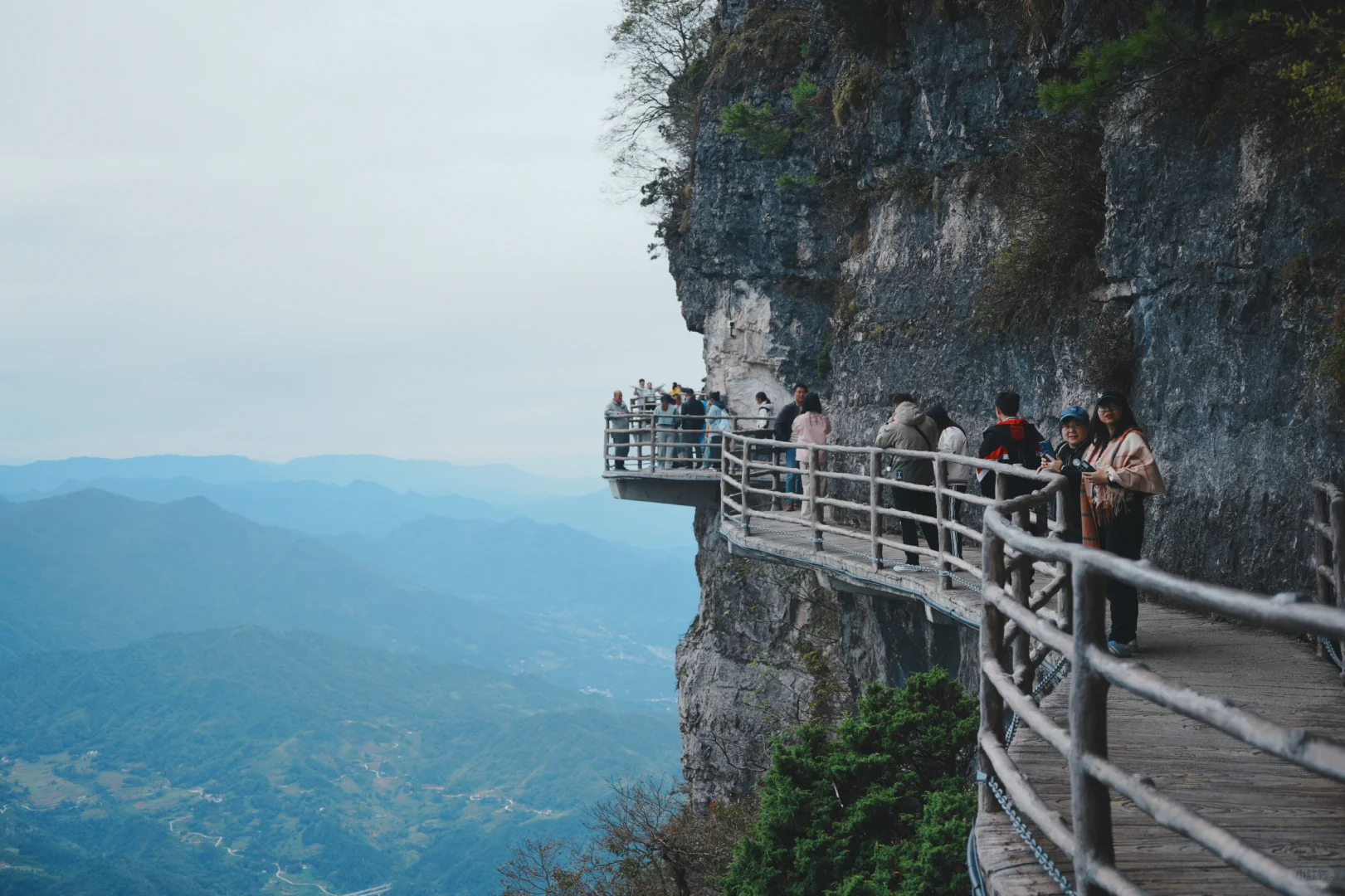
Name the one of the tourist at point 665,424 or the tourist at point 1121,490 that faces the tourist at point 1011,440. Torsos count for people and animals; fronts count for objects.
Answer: the tourist at point 665,424

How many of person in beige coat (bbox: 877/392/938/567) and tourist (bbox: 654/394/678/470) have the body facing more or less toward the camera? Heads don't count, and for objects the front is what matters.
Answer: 1

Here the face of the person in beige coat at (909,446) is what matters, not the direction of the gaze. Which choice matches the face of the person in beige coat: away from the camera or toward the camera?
away from the camera

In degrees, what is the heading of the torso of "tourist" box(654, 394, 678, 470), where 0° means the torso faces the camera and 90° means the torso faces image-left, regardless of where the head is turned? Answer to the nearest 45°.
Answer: approximately 0°

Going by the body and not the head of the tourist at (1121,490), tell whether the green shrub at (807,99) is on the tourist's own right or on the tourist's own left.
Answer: on the tourist's own right

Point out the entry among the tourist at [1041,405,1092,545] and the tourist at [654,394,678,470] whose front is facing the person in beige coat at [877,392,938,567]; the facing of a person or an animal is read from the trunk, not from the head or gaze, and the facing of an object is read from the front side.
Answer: the tourist at [654,394,678,470]

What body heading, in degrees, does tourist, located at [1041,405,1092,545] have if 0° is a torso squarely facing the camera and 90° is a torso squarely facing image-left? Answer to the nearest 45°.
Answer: approximately 45°

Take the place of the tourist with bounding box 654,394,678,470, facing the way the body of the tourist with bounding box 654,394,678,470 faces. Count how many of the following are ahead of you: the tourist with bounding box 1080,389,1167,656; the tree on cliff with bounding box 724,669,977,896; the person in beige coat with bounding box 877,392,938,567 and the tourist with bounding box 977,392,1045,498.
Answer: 4

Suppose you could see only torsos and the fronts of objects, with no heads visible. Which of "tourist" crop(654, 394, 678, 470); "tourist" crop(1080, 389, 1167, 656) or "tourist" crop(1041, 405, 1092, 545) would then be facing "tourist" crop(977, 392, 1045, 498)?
"tourist" crop(654, 394, 678, 470)
